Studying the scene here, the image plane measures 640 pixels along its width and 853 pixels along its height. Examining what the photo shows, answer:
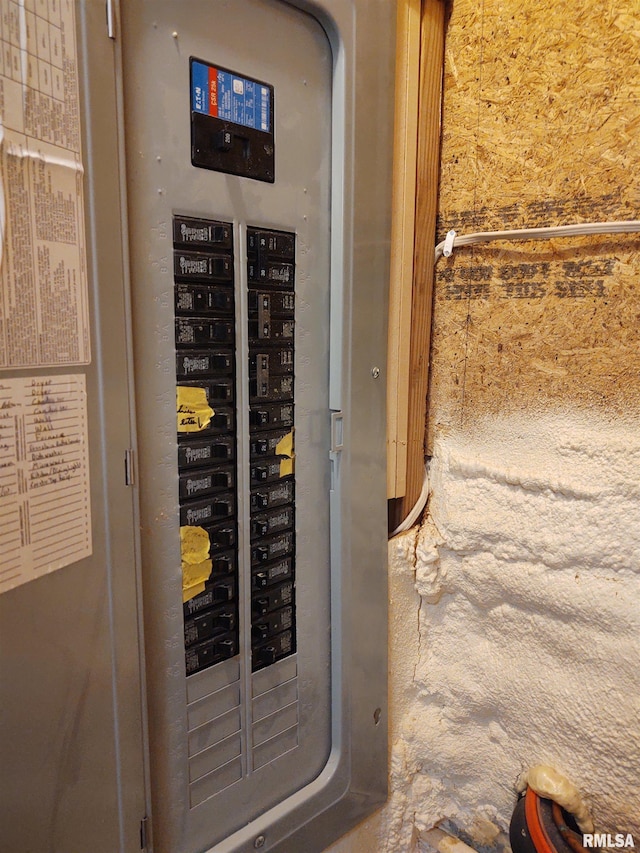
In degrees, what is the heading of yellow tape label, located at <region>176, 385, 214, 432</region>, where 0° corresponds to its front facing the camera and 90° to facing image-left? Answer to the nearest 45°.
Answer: approximately 0°

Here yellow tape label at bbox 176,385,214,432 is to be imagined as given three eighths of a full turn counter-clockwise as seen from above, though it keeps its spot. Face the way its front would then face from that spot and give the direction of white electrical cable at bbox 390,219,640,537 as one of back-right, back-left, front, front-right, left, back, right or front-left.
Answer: front-right
